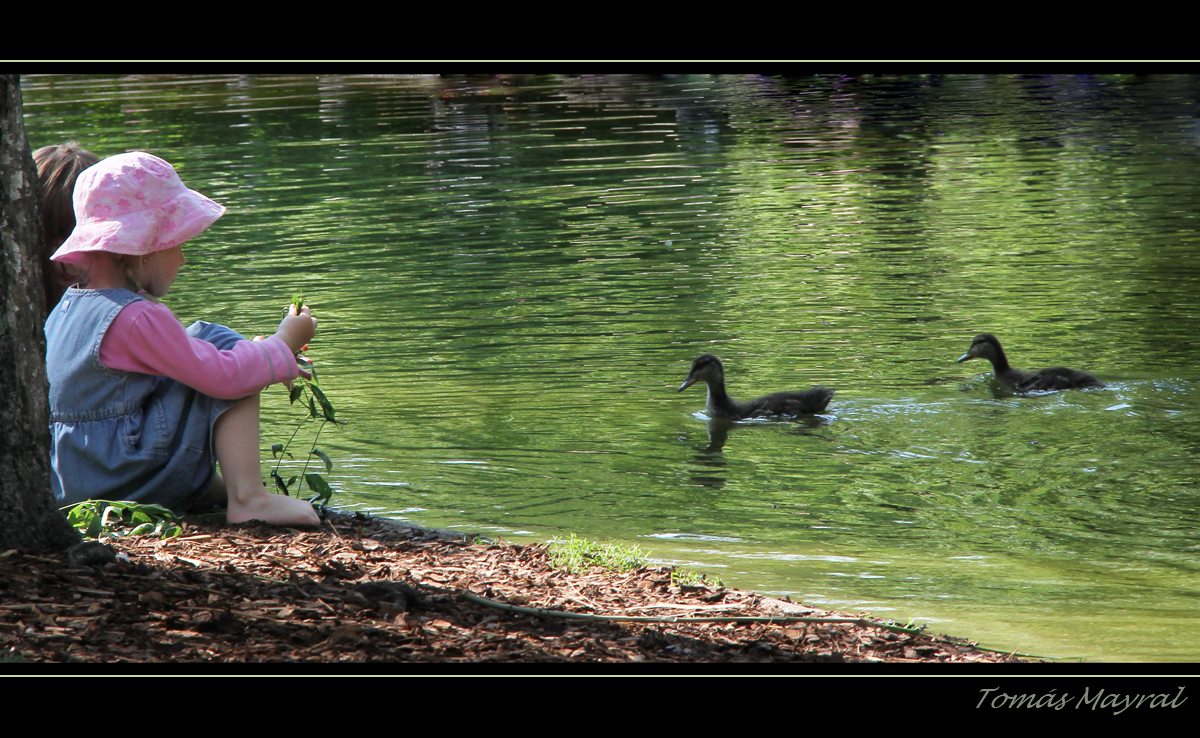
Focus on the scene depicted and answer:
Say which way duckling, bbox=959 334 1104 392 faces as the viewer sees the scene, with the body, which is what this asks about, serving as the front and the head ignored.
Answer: to the viewer's left

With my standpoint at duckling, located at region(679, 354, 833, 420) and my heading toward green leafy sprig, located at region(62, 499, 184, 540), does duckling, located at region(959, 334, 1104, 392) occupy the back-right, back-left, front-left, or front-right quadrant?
back-left

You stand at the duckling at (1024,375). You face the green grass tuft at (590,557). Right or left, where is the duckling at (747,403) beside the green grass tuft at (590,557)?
right

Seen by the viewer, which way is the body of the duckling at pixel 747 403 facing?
to the viewer's left

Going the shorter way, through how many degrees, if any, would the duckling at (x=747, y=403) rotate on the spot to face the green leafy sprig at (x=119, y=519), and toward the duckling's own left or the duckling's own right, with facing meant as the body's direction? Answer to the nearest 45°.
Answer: approximately 45° to the duckling's own left

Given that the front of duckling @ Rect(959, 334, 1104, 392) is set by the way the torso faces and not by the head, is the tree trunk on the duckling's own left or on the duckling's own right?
on the duckling's own left

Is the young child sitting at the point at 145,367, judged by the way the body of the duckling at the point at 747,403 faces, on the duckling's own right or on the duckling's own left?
on the duckling's own left

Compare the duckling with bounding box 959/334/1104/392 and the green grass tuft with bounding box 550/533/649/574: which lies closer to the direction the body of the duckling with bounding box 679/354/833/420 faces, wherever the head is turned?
the green grass tuft

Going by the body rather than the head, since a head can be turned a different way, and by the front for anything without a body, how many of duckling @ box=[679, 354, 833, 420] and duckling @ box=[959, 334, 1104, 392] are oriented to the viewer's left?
2

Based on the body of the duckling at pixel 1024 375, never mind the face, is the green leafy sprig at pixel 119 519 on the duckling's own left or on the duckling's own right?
on the duckling's own left
